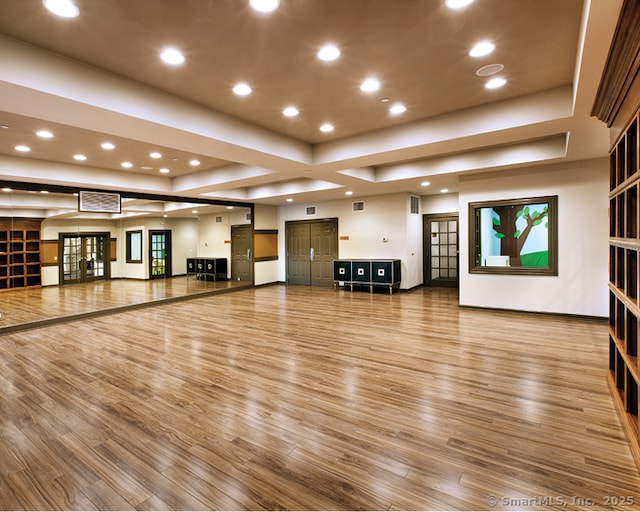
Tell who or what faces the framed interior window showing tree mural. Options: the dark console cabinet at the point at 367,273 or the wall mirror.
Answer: the wall mirror

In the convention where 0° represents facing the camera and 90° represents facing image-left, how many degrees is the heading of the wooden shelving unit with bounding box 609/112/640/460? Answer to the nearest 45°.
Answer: approximately 90°

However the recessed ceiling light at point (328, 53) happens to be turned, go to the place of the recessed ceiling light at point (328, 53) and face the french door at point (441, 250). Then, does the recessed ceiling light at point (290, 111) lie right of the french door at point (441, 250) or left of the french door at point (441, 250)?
left

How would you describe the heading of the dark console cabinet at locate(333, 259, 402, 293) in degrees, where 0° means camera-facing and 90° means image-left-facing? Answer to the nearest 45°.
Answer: approximately 45°

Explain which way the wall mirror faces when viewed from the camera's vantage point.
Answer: facing the viewer and to the right of the viewer

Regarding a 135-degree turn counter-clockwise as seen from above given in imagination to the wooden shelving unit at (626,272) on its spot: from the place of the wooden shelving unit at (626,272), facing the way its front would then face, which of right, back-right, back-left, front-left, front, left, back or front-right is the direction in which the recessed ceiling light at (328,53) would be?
right

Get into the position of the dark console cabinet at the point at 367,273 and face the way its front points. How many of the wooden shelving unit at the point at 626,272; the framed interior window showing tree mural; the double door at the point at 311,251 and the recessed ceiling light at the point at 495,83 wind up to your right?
1

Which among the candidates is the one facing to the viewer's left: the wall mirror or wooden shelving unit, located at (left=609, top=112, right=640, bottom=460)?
the wooden shelving unit

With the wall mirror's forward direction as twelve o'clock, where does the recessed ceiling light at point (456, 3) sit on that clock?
The recessed ceiling light is roughly at 1 o'clock from the wall mirror.

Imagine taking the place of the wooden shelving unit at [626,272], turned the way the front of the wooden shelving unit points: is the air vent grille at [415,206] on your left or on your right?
on your right

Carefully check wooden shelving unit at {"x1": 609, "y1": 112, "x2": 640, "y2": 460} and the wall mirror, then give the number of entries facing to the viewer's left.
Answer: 1

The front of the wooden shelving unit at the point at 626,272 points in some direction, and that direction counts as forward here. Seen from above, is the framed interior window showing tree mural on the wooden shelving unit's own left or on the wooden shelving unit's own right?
on the wooden shelving unit's own right

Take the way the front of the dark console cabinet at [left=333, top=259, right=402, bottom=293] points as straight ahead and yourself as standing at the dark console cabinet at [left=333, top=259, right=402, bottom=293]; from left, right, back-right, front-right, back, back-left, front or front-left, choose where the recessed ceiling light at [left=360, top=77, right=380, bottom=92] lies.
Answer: front-left

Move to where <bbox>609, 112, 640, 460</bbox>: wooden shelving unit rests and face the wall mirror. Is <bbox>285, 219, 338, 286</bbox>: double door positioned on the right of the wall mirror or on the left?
right

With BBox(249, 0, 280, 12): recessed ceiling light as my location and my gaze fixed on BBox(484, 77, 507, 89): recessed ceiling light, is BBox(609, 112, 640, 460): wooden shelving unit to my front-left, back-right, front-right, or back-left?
front-right

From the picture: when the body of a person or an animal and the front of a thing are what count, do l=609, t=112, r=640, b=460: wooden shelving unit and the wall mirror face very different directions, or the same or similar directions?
very different directions
